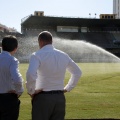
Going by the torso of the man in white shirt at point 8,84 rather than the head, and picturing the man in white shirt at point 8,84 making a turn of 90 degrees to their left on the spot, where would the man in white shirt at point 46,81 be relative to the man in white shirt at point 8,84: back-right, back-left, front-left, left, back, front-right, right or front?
back

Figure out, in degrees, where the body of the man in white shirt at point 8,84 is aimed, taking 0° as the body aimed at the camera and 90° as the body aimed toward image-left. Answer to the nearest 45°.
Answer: approximately 225°
